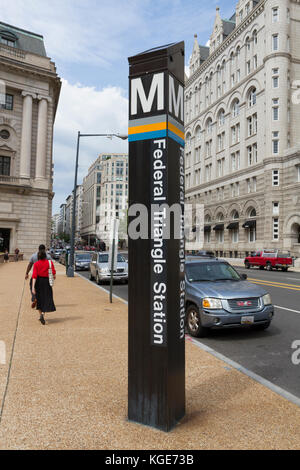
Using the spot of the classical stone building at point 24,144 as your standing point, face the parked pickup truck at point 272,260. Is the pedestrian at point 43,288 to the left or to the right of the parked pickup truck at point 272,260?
right

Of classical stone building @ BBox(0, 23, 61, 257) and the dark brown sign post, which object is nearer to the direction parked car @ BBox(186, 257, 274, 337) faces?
the dark brown sign post

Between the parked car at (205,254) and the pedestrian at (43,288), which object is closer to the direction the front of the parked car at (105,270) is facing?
the pedestrian

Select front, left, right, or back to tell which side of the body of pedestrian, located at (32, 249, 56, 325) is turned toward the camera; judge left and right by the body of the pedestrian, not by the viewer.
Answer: back

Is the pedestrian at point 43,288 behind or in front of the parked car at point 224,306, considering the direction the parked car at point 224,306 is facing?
behind

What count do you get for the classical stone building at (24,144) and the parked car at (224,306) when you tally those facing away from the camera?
0

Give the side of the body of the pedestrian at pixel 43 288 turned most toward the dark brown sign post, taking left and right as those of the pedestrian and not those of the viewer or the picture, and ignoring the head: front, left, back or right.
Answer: back

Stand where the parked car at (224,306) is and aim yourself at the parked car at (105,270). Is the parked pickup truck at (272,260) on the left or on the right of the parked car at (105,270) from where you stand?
right

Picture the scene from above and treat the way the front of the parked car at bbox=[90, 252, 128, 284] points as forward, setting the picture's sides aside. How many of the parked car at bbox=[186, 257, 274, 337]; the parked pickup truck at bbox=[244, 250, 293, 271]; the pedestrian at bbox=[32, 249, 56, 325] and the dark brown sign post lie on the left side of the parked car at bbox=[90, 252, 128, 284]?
1

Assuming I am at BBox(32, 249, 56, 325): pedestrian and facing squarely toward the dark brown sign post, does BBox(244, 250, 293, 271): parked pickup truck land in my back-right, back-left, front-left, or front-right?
back-left

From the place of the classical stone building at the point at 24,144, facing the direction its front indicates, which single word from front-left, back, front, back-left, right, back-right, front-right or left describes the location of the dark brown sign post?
front-right

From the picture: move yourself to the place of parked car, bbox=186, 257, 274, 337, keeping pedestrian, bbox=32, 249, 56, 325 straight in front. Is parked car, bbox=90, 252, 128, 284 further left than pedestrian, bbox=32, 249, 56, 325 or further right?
right

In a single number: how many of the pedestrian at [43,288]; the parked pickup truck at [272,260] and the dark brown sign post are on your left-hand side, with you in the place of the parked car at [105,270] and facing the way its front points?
1

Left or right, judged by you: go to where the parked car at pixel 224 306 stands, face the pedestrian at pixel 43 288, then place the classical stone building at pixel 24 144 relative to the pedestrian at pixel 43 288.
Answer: right

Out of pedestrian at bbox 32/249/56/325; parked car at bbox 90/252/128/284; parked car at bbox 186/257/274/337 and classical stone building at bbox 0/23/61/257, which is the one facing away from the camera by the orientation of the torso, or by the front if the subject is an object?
the pedestrian

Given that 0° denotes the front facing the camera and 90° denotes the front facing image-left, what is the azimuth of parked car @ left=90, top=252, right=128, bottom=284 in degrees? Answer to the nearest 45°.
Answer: approximately 315°
